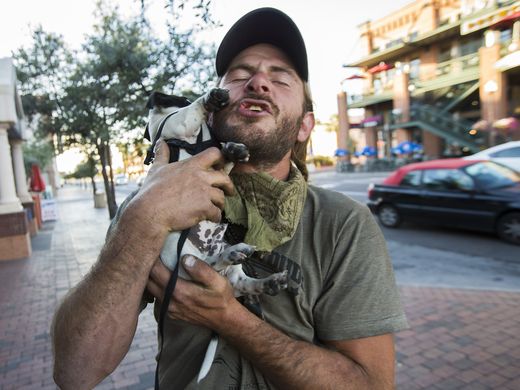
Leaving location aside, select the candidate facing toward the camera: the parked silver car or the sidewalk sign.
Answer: the sidewalk sign

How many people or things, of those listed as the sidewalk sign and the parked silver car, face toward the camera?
1

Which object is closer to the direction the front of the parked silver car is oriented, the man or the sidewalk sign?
the sidewalk sign

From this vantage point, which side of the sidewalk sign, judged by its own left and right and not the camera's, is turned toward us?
front

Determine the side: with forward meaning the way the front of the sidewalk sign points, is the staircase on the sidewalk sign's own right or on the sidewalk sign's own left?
on the sidewalk sign's own left

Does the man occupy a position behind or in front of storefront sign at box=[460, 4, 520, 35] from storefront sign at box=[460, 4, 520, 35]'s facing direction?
in front

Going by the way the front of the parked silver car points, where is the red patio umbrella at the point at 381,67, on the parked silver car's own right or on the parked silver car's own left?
on the parked silver car's own right

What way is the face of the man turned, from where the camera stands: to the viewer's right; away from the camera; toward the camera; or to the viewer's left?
toward the camera

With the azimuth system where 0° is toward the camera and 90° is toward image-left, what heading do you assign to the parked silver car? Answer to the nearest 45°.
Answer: approximately 90°
